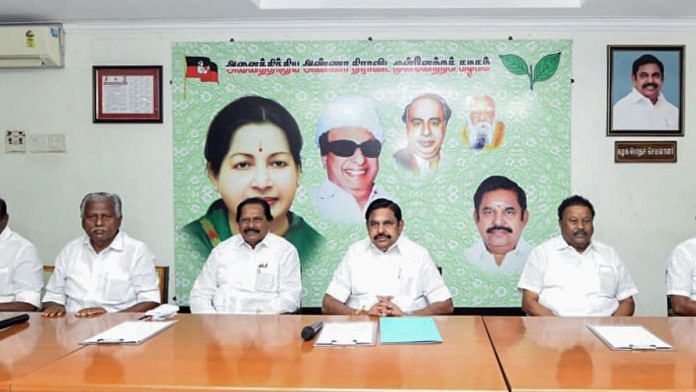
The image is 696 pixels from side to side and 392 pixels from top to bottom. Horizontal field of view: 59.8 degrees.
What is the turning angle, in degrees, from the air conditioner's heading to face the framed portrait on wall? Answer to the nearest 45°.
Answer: approximately 45° to its left

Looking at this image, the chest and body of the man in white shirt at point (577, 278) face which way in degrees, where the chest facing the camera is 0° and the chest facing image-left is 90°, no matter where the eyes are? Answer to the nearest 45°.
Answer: approximately 0°

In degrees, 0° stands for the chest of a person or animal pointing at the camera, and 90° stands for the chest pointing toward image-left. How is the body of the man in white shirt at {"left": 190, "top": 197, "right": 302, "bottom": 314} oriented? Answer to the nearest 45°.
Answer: approximately 0°

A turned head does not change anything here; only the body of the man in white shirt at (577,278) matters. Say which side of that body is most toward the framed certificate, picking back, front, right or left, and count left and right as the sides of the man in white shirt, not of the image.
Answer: right

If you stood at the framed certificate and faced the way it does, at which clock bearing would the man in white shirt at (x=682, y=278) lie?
The man in white shirt is roughly at 10 o'clock from the framed certificate.

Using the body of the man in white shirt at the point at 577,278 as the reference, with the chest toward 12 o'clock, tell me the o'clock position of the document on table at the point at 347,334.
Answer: The document on table is roughly at 1 o'clock from the man in white shirt.

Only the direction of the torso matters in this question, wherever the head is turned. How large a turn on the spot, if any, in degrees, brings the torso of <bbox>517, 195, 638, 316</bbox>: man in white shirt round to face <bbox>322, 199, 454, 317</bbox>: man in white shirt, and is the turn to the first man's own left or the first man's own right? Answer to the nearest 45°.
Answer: approximately 90° to the first man's own right

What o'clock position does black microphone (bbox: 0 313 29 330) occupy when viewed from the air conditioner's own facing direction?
The black microphone is roughly at 12 o'clock from the air conditioner.
